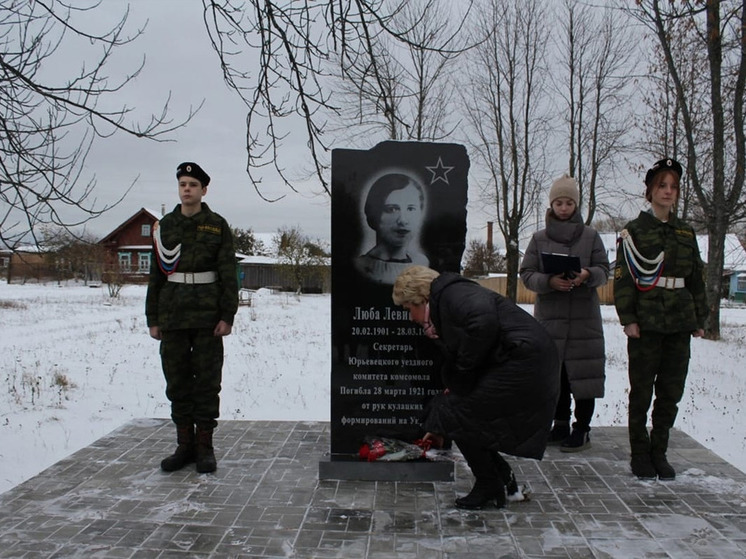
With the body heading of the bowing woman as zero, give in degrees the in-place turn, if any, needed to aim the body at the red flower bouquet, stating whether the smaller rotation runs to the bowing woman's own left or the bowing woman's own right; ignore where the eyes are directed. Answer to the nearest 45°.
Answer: approximately 45° to the bowing woman's own right

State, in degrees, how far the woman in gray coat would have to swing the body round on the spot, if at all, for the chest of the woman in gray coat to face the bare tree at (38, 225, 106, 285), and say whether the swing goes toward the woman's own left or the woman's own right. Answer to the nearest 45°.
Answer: approximately 135° to the woman's own right

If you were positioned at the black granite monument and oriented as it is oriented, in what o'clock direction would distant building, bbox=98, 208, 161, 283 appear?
The distant building is roughly at 5 o'clock from the black granite monument.

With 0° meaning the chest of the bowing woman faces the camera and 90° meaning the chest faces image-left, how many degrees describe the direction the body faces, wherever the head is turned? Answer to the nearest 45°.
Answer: approximately 90°

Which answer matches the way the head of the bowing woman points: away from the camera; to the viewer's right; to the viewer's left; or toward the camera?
to the viewer's left

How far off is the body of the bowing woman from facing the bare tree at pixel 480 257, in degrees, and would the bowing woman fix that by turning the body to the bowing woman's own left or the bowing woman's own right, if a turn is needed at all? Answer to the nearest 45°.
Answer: approximately 90° to the bowing woman's own right
